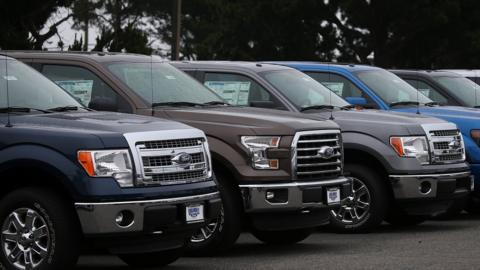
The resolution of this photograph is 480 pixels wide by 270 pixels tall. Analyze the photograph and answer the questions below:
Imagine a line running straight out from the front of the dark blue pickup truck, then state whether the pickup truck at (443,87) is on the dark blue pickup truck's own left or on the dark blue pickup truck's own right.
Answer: on the dark blue pickup truck's own left

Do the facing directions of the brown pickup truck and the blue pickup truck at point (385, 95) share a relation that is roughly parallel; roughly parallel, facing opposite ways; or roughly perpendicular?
roughly parallel

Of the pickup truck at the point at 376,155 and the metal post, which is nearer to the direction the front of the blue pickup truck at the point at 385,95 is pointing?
the pickup truck

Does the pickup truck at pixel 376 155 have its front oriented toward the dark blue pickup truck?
no

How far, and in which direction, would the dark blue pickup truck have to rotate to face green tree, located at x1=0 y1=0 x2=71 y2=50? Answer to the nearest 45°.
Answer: approximately 135° to its left

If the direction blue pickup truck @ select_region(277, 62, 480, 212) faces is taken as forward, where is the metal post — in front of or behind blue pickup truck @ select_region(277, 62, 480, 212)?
behind

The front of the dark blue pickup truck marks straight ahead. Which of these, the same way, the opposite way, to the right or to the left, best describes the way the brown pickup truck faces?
the same way

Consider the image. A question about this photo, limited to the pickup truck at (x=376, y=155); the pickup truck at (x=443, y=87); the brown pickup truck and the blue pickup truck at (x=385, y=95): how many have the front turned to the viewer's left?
0

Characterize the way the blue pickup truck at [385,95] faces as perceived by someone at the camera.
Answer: facing the viewer and to the right of the viewer

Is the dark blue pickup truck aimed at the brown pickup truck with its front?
no

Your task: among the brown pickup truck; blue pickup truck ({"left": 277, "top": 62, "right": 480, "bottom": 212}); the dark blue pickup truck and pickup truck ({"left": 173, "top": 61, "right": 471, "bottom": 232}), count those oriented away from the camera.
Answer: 0

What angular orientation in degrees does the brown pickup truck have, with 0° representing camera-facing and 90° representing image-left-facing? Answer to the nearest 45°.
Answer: approximately 315°

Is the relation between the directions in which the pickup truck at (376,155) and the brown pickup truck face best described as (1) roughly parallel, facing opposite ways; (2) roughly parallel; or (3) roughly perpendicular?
roughly parallel

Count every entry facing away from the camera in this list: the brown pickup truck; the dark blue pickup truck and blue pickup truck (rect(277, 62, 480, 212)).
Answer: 0

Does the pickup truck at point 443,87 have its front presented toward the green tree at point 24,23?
no

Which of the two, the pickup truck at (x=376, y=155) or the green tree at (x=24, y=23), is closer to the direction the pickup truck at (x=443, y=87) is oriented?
the pickup truck

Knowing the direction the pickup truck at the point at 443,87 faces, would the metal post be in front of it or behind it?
behind

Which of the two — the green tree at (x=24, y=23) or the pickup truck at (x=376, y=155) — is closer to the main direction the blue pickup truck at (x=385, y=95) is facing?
the pickup truck

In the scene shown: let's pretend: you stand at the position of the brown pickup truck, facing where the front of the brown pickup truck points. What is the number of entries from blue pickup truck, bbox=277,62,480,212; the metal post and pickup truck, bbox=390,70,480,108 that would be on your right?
0

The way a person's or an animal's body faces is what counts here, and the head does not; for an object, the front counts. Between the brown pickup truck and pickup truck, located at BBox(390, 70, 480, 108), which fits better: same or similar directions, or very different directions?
same or similar directions
